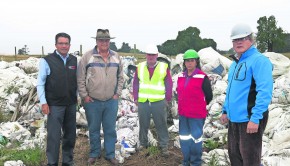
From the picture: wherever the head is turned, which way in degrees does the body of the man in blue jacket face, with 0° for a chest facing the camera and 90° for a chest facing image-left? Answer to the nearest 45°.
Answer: approximately 45°

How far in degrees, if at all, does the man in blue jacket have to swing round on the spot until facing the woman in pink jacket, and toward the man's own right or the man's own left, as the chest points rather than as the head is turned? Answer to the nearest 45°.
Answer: approximately 90° to the man's own right

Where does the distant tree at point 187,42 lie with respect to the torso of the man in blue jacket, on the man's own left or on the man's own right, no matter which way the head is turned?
on the man's own right

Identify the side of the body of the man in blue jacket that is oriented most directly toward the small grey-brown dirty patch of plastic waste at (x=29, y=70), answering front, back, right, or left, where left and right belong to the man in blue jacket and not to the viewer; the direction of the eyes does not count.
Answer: right

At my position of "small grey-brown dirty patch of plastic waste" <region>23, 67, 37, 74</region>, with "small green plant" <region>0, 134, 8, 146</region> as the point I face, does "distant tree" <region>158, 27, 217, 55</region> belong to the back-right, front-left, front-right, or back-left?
back-left

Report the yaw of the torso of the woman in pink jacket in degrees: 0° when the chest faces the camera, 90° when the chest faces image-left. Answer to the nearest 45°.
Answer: approximately 45°
